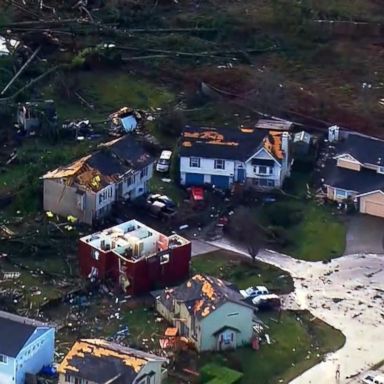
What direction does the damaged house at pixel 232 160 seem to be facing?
toward the camera

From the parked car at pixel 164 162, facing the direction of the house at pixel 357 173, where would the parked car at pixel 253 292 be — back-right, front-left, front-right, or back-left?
front-right

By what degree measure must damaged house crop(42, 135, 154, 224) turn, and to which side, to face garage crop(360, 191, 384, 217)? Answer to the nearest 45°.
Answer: approximately 45° to its left

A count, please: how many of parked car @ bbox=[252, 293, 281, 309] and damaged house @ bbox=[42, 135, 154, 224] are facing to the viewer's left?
1

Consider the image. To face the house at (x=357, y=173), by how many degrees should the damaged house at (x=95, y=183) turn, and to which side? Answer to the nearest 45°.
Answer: approximately 45° to its left

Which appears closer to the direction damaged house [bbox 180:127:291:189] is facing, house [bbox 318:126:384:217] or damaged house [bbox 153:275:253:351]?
the damaged house

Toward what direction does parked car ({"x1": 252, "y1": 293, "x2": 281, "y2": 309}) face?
to the viewer's left

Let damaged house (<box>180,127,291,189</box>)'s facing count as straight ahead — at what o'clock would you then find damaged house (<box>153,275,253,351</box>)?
damaged house (<box>153,275,253,351</box>) is roughly at 12 o'clock from damaged house (<box>180,127,291,189</box>).

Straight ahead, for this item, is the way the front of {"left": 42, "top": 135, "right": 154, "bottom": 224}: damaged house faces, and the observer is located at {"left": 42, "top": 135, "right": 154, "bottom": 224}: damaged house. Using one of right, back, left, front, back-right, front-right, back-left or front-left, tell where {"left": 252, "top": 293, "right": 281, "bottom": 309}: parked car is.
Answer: front

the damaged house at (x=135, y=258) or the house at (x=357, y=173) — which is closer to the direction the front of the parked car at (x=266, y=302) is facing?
the damaged house

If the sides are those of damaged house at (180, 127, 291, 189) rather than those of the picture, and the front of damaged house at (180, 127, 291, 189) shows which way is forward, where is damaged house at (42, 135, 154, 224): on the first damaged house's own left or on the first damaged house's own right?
on the first damaged house's own right

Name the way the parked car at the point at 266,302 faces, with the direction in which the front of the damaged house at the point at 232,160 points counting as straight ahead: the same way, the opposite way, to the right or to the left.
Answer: to the right

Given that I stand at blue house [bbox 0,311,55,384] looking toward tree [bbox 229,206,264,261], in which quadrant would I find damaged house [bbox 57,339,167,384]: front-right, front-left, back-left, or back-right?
front-right

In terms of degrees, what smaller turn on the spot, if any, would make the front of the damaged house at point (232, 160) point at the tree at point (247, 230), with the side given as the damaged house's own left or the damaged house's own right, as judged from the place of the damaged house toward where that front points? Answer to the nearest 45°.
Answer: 0° — it already faces it

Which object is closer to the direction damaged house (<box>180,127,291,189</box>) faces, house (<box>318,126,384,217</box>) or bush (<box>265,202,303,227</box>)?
the bush
